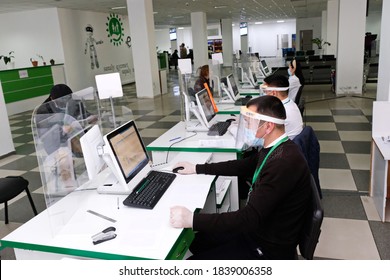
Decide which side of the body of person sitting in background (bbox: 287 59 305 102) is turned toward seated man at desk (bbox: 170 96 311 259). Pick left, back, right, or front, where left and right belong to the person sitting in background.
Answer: left

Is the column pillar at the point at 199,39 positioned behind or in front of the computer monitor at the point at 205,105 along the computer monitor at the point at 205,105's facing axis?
behind

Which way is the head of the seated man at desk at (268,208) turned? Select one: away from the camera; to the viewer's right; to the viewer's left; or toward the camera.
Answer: to the viewer's left

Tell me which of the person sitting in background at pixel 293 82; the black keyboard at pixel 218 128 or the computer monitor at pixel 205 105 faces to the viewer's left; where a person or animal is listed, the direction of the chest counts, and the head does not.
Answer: the person sitting in background

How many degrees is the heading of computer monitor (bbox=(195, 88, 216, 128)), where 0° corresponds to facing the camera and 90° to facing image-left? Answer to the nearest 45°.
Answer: approximately 315°

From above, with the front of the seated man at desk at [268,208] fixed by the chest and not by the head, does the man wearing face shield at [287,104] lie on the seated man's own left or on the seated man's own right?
on the seated man's own right

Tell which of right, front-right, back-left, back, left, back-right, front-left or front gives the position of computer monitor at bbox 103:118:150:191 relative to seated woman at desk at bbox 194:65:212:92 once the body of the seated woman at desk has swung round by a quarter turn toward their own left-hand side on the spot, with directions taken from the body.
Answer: back

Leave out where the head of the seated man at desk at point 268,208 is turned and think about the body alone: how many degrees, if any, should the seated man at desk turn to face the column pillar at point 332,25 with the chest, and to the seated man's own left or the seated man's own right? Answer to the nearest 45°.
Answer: approximately 90° to the seated man's own right

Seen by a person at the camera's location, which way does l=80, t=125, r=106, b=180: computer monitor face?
facing away from the viewer and to the left of the viewer

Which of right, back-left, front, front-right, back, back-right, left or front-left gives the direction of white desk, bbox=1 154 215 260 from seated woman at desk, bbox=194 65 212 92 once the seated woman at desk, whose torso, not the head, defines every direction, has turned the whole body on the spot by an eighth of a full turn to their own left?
back-right

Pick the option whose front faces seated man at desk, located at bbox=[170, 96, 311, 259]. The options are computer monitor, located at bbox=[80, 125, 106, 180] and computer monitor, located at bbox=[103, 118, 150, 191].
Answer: computer monitor, located at bbox=[103, 118, 150, 191]

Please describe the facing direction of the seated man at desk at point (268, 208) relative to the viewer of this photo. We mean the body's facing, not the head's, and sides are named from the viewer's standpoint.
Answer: facing to the left of the viewer

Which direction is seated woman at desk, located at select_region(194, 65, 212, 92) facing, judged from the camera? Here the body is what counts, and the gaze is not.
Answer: to the viewer's right

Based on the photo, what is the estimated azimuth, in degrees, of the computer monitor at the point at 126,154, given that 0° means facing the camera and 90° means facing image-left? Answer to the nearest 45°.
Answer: approximately 315°

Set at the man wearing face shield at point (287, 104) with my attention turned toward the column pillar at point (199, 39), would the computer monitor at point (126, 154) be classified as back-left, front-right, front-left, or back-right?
back-left
